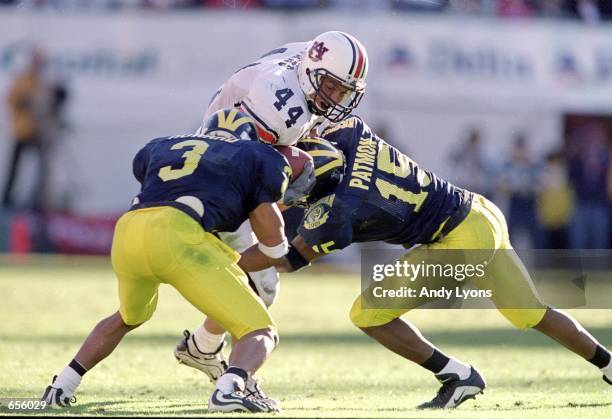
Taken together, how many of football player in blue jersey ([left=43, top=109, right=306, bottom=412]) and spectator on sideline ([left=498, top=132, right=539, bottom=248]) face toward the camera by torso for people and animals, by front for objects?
1

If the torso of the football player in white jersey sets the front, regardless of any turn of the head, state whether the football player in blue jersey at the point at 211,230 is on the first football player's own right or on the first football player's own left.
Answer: on the first football player's own right

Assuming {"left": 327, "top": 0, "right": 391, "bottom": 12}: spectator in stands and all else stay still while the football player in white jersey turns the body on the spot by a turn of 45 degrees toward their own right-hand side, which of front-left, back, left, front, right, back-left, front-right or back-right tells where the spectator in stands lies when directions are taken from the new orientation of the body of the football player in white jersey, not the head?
back

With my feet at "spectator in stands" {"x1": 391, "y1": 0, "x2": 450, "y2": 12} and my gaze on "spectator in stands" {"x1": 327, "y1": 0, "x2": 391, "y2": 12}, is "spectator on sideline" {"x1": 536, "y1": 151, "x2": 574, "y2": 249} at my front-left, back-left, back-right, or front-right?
back-left

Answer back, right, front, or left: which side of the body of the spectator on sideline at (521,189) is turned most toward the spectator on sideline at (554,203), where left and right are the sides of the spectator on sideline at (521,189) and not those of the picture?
left

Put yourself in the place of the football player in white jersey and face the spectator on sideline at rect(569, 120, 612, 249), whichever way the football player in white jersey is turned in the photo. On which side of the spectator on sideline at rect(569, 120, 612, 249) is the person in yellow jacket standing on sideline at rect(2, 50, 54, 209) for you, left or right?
left

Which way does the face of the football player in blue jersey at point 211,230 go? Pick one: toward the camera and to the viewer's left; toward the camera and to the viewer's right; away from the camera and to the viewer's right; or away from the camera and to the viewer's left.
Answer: away from the camera and to the viewer's right

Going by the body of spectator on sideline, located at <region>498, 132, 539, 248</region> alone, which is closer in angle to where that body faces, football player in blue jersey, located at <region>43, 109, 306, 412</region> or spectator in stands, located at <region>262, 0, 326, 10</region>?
the football player in blue jersey

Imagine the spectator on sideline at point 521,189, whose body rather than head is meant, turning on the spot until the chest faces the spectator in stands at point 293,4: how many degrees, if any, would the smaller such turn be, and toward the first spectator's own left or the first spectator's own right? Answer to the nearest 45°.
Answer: approximately 90° to the first spectator's own right

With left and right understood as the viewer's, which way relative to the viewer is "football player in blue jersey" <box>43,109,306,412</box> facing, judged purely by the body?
facing away from the viewer and to the right of the viewer
